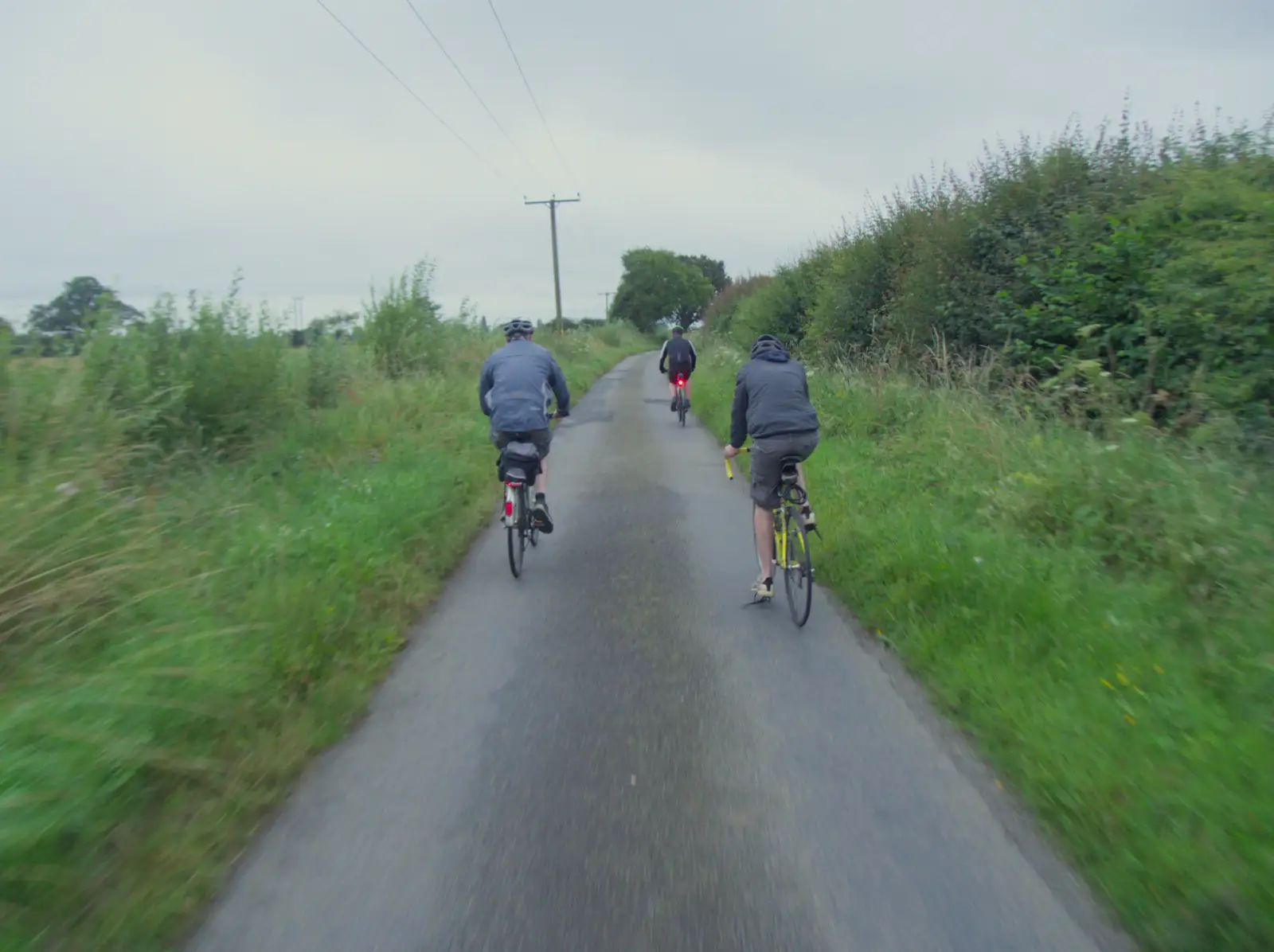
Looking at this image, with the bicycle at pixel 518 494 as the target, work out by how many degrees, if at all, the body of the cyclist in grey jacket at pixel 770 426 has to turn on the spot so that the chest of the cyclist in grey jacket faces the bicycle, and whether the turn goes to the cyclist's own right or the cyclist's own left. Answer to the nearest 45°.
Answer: approximately 90° to the cyclist's own left

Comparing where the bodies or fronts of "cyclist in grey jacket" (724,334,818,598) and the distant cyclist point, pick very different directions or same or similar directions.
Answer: same or similar directions

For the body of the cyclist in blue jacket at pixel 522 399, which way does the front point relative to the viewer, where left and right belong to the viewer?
facing away from the viewer

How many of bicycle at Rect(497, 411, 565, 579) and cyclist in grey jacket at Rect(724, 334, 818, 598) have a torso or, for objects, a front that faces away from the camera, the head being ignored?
2

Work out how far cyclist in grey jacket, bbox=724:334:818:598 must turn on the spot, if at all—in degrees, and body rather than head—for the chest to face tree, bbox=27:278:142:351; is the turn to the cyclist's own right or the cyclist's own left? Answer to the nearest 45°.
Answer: approximately 90° to the cyclist's own left

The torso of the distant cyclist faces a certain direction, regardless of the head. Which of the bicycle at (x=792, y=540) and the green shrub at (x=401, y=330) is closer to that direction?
the green shrub

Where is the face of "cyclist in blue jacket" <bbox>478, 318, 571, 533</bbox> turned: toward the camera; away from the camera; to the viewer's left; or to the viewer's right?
away from the camera

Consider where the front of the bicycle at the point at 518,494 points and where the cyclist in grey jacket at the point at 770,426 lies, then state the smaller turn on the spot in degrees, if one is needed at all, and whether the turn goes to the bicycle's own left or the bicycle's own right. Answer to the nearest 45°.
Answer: approximately 135° to the bicycle's own right

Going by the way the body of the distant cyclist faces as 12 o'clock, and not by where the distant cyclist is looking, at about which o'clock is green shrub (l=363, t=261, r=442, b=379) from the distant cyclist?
The green shrub is roughly at 9 o'clock from the distant cyclist.

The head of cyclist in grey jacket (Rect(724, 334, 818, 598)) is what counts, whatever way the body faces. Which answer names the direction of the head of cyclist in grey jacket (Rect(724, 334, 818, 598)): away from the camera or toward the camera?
away from the camera

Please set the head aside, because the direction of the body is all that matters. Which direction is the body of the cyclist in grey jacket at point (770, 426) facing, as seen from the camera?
away from the camera

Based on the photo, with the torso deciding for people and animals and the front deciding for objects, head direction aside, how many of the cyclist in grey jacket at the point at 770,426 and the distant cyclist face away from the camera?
2

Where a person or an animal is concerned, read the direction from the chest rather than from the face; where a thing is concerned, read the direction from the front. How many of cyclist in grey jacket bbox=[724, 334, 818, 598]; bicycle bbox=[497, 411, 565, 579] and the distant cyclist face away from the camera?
3

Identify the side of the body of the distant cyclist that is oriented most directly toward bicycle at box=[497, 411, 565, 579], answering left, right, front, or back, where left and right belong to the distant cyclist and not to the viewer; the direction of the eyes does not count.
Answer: back

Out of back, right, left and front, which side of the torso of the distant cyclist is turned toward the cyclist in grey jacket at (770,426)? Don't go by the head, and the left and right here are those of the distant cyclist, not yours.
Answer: back

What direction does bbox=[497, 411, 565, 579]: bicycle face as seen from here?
away from the camera

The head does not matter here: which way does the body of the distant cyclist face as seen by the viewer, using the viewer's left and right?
facing away from the viewer

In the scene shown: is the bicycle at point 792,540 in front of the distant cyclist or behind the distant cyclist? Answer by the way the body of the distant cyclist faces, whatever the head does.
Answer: behind

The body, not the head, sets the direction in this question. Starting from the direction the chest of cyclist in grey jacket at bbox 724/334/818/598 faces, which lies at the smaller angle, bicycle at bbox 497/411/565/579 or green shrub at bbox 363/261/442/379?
the green shrub
